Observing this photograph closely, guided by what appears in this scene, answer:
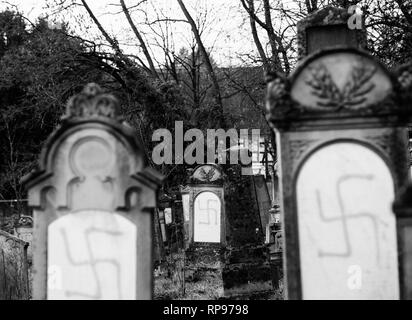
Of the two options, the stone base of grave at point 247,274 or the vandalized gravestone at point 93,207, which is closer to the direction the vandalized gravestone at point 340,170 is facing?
the vandalized gravestone

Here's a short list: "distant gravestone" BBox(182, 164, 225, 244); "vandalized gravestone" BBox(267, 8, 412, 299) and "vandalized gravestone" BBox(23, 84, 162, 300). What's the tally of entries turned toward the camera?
3

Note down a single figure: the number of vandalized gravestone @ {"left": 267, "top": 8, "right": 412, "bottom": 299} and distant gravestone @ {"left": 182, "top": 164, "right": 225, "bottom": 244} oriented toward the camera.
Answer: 2

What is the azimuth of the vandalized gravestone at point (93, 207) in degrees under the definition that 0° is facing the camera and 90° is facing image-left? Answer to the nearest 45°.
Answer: approximately 0°

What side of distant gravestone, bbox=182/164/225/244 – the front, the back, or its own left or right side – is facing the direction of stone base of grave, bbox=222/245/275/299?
front

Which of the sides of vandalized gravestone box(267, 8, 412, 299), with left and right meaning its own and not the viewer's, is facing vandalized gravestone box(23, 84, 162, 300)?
right

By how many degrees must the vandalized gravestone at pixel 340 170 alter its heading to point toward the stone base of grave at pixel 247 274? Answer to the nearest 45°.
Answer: approximately 180°

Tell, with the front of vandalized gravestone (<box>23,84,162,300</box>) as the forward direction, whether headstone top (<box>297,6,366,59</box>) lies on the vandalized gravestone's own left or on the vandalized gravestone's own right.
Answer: on the vandalized gravestone's own left

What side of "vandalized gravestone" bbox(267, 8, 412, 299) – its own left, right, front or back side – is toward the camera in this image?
front

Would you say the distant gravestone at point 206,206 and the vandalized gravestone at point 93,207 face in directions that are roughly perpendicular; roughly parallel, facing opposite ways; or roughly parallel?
roughly parallel

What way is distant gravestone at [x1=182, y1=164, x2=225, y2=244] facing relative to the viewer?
toward the camera

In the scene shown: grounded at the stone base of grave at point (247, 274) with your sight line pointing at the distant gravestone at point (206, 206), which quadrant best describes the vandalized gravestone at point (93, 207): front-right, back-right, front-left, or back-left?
back-left
